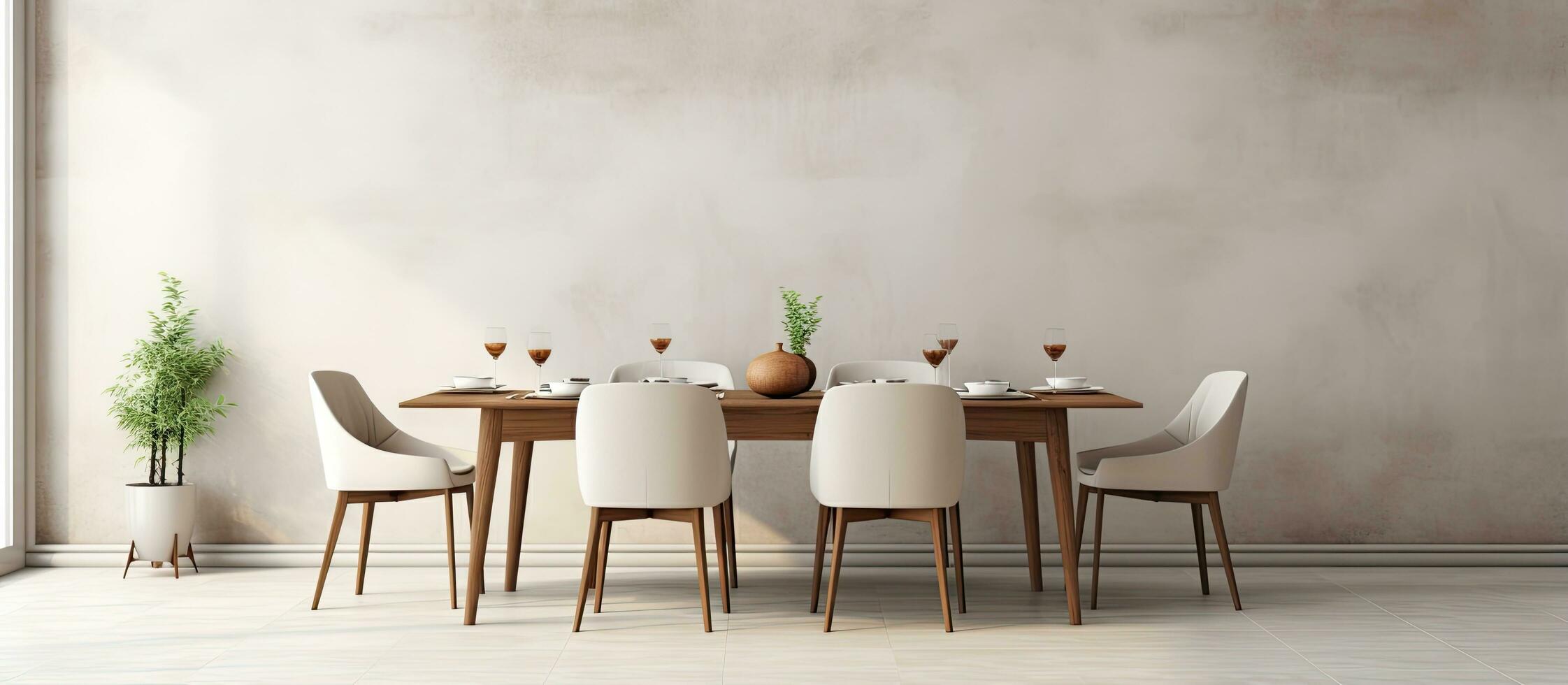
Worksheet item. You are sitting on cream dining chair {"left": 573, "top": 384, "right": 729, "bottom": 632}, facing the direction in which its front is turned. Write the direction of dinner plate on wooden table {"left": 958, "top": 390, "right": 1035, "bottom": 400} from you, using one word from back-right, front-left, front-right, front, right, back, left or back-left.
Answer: right

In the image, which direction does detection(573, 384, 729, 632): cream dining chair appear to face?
away from the camera

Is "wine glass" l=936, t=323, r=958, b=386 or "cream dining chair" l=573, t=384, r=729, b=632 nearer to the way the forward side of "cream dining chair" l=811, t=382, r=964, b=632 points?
the wine glass

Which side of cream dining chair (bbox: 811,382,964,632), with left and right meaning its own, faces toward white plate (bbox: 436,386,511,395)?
left

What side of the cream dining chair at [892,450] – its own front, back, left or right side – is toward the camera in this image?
back

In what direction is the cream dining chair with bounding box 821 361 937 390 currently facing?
toward the camera

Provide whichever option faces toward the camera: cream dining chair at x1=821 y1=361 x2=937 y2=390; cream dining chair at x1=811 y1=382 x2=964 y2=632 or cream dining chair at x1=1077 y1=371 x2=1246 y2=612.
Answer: cream dining chair at x1=821 y1=361 x2=937 y2=390

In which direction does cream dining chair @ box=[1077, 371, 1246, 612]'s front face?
to the viewer's left

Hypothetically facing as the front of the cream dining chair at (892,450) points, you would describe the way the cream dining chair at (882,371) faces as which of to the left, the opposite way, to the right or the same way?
the opposite way

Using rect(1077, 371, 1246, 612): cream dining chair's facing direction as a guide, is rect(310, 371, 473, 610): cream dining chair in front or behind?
in front

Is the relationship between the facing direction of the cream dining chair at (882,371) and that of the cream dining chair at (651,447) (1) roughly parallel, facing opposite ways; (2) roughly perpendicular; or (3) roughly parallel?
roughly parallel, facing opposite ways

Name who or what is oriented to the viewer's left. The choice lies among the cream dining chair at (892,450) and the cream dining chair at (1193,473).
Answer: the cream dining chair at (1193,473)

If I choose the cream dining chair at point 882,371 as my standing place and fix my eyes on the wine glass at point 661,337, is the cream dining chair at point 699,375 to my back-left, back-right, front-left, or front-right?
front-right

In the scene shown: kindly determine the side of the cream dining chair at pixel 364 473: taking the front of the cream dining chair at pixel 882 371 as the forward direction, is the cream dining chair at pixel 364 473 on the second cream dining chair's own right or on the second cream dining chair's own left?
on the second cream dining chair's own right

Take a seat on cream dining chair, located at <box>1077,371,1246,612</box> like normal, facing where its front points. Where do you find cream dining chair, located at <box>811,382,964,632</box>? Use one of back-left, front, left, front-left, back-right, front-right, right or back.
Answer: front-left

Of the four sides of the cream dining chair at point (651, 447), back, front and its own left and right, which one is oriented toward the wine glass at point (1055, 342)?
right

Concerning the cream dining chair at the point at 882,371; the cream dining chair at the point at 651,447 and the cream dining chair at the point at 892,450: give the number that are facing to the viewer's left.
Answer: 0

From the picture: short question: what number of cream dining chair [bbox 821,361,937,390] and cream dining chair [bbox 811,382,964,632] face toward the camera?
1

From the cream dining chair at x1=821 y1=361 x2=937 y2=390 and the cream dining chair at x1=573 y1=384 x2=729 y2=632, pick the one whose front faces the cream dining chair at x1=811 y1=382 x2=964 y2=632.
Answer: the cream dining chair at x1=821 y1=361 x2=937 y2=390

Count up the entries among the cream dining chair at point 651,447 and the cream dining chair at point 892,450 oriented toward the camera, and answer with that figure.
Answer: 0
